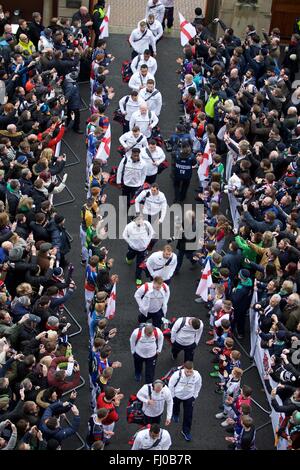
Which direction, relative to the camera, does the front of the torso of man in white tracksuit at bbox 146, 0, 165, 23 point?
toward the camera

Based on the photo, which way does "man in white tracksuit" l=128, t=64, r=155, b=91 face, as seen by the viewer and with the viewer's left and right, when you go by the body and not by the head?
facing the viewer

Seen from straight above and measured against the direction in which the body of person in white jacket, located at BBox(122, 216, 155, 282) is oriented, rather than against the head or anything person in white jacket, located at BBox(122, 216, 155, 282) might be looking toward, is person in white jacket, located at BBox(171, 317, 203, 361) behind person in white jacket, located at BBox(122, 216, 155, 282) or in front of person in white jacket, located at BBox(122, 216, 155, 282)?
in front

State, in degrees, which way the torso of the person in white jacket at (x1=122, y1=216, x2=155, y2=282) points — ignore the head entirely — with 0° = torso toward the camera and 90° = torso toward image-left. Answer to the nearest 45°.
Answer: approximately 0°

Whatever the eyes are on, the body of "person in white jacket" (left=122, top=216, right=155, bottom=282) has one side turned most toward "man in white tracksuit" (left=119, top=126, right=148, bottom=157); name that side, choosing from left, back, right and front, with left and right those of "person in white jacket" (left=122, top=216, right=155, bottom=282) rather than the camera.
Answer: back

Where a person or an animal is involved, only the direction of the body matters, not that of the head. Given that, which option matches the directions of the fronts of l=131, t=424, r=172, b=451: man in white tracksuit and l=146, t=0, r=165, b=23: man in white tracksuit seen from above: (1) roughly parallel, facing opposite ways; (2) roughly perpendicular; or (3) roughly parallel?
roughly parallel

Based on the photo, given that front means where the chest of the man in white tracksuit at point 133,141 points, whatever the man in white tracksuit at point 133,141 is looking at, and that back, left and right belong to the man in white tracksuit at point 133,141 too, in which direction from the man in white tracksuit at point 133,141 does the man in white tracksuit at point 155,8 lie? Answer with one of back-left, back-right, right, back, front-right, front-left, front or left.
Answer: back

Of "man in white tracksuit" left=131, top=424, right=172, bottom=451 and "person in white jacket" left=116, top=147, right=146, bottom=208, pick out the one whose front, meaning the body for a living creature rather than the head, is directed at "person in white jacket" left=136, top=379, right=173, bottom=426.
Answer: "person in white jacket" left=116, top=147, right=146, bottom=208

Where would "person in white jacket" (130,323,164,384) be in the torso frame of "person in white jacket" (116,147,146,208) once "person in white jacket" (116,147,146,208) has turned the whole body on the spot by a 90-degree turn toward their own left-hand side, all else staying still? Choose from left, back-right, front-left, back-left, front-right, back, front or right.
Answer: right

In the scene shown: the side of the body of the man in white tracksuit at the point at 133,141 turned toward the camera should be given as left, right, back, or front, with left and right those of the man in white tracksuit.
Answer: front

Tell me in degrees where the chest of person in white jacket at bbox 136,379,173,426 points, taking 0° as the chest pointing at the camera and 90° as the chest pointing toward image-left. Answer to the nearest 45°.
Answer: approximately 0°

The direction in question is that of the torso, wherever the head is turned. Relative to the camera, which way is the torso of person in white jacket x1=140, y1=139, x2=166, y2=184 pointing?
toward the camera

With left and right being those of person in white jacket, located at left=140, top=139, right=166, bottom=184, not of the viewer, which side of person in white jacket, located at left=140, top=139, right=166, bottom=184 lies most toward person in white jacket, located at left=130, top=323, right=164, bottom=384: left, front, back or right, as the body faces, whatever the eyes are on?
front

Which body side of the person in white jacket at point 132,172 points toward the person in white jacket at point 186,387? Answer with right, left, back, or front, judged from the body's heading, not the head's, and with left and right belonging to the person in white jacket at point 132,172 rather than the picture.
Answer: front
